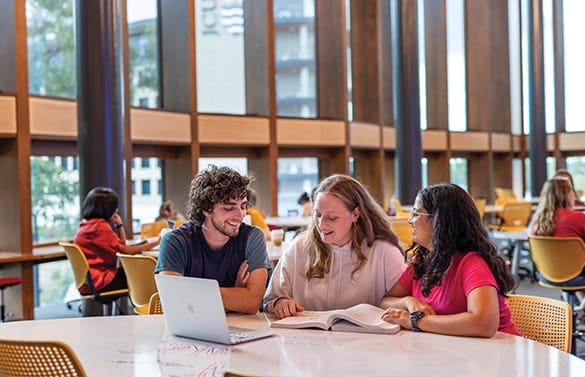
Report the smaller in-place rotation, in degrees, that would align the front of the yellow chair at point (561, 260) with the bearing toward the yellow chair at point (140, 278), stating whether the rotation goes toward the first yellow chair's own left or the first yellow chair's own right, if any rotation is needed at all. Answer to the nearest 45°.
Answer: approximately 135° to the first yellow chair's own left

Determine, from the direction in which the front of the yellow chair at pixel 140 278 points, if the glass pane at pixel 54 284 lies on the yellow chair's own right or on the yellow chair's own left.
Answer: on the yellow chair's own left

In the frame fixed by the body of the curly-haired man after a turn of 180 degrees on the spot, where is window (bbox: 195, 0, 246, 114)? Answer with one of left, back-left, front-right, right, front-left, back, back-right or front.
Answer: front-right

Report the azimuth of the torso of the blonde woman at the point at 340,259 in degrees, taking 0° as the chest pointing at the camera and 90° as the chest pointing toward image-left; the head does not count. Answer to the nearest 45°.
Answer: approximately 45°

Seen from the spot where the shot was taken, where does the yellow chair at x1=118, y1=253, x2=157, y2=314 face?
facing away from the viewer and to the right of the viewer

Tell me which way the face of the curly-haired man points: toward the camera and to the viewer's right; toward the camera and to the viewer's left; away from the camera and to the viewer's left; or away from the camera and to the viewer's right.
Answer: toward the camera and to the viewer's right

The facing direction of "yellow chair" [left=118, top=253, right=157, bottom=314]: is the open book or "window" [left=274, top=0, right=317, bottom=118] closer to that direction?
the window

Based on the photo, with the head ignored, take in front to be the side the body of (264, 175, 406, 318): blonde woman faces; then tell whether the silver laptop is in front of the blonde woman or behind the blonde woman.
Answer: in front

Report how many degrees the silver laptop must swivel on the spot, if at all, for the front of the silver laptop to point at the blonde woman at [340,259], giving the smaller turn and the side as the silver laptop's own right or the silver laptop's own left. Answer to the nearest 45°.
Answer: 0° — it already faces them

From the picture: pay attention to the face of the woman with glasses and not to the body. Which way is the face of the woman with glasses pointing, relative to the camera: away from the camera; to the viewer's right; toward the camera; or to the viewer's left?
to the viewer's left

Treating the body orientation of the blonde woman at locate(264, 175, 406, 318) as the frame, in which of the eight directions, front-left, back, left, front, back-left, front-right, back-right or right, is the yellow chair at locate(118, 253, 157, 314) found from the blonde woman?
right

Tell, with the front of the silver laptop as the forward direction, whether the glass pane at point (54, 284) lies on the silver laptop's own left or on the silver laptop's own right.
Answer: on the silver laptop's own left
